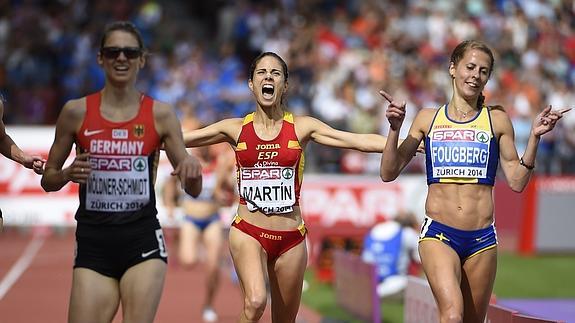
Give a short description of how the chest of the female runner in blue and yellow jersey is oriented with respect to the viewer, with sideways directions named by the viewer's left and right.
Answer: facing the viewer
